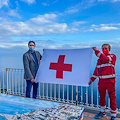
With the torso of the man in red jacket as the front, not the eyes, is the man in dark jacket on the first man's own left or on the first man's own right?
on the first man's own right

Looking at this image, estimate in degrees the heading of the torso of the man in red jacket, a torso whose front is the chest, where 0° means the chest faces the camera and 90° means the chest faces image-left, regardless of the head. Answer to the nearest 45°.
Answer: approximately 45°
